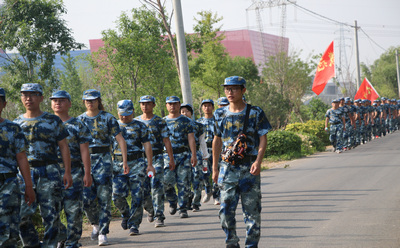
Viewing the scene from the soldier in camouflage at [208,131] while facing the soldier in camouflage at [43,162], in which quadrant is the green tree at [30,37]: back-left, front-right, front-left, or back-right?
back-right

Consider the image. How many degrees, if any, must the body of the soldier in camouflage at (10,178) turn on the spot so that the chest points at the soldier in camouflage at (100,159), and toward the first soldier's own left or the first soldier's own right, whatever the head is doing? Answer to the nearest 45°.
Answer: approximately 135° to the first soldier's own left

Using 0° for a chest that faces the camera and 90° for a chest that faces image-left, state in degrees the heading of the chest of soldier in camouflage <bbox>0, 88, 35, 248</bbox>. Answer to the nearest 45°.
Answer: approximately 0°

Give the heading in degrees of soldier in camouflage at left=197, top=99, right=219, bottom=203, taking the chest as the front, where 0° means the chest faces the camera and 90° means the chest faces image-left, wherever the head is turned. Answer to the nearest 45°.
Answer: approximately 45°

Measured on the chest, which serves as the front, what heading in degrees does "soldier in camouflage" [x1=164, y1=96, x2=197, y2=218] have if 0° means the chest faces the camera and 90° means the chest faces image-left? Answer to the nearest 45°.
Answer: approximately 0°

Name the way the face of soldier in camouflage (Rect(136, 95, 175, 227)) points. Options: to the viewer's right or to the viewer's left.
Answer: to the viewer's left

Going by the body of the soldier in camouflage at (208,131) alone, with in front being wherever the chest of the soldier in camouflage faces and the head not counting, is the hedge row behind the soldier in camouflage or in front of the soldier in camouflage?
behind

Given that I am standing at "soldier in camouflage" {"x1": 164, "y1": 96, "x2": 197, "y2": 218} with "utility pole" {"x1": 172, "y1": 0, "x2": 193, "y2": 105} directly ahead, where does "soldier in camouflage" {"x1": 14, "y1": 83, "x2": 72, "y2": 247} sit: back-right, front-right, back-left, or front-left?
back-left

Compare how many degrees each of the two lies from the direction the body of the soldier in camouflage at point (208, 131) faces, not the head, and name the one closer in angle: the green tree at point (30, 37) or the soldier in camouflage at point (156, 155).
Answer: the soldier in camouflage

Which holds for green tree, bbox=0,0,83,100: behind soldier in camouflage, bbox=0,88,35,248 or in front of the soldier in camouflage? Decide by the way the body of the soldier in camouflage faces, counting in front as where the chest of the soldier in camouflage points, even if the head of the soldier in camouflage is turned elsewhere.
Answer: behind

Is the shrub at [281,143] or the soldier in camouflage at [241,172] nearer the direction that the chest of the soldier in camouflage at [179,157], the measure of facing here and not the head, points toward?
the soldier in camouflage
